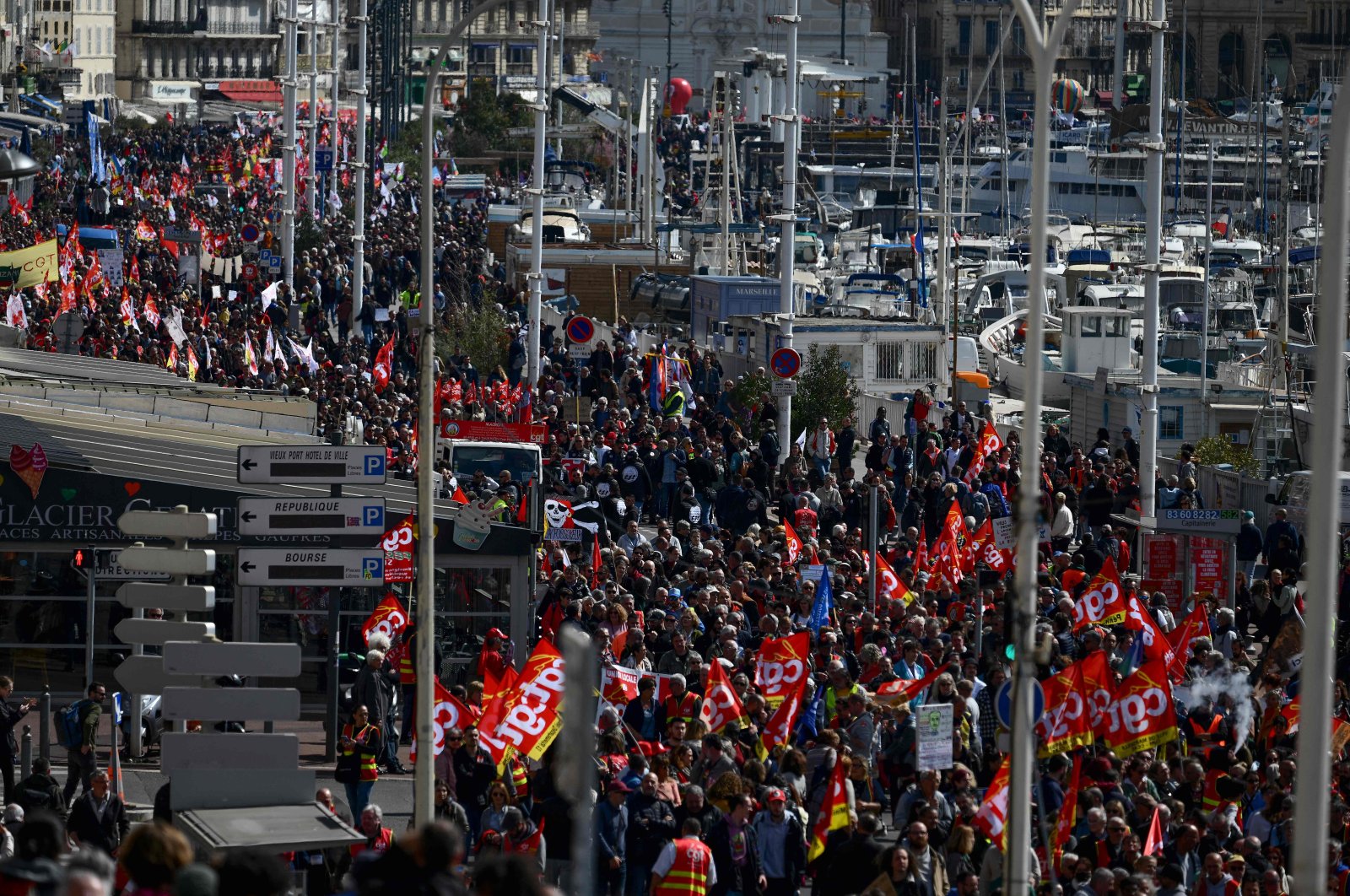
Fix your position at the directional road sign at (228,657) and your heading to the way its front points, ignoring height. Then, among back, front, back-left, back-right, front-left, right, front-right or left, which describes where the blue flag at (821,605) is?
front-right

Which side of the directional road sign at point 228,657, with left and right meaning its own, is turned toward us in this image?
back

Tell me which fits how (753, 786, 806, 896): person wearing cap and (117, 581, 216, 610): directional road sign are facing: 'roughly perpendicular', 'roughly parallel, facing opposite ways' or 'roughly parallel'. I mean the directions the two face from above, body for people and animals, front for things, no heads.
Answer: roughly parallel, facing opposite ways

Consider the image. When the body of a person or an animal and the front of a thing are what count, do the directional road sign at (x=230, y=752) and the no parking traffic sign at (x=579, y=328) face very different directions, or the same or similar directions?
very different directions

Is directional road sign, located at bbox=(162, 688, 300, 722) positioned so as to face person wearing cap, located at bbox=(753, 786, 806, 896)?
no

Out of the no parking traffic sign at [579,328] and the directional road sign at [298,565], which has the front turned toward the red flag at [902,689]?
the no parking traffic sign

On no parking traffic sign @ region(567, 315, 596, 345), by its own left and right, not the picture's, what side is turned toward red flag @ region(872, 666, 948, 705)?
front

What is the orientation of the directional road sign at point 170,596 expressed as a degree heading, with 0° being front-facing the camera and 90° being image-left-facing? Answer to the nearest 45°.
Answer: approximately 180°

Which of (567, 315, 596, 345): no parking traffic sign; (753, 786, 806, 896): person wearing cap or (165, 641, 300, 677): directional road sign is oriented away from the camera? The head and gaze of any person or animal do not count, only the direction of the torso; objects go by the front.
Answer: the directional road sign

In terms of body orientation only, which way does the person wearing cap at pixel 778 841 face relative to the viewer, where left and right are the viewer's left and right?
facing the viewer

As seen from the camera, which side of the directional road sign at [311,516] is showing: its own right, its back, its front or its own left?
front

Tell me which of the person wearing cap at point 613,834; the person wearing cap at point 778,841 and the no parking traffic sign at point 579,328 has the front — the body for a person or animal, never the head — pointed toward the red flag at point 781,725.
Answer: the no parking traffic sign

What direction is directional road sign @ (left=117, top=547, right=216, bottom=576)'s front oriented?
away from the camera

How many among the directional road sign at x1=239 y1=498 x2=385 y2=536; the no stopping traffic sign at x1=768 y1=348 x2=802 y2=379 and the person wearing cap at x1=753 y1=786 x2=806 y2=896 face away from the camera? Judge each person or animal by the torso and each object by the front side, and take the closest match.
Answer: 0

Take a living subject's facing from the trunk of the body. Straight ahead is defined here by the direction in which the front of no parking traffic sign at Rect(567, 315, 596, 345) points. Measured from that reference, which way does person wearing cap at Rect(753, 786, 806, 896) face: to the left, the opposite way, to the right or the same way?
the same way

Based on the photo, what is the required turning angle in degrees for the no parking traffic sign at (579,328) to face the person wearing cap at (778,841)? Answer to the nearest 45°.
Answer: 0° — it already faces them

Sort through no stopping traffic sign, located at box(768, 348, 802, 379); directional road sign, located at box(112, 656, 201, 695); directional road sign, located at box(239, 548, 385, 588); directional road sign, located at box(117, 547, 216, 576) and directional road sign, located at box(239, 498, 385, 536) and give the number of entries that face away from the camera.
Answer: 2

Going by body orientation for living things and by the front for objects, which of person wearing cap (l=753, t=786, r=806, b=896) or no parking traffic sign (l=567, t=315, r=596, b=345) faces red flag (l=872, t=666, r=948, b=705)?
the no parking traffic sign

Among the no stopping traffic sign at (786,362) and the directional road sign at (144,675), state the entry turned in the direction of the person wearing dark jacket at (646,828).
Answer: the no stopping traffic sign

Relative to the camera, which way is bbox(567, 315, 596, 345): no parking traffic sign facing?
toward the camera
